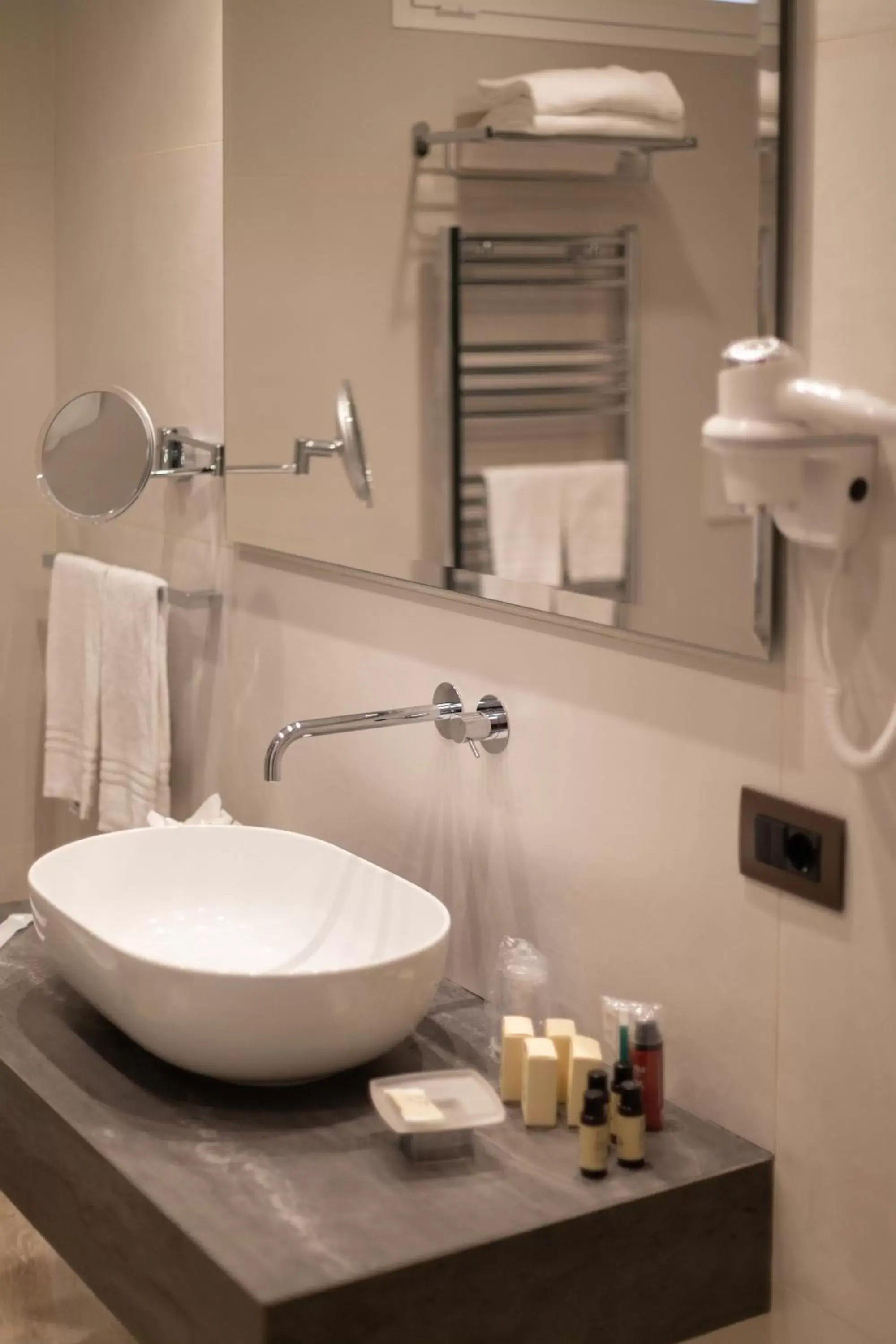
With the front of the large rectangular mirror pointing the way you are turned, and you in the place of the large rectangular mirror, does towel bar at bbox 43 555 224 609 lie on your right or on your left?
on your right

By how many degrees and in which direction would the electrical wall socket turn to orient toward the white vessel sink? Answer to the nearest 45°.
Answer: approximately 90° to its right

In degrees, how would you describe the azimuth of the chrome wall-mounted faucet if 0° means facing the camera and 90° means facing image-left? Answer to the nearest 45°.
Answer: approximately 45°
